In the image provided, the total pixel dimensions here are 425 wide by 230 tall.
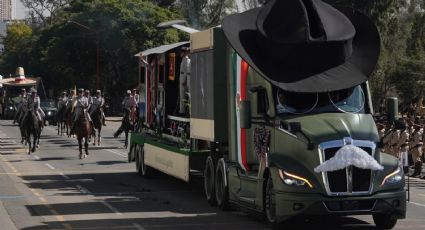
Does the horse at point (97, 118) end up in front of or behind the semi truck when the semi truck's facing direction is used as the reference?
behind

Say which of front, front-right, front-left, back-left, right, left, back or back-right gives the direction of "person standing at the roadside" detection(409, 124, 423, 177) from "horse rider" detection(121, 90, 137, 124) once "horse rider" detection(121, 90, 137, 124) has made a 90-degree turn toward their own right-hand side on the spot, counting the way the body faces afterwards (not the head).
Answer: back-left

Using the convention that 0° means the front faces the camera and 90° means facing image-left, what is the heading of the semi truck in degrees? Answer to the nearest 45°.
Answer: approximately 315°

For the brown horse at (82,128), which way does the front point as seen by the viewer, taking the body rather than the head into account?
toward the camera

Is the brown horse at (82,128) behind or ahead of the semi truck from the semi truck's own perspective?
behind

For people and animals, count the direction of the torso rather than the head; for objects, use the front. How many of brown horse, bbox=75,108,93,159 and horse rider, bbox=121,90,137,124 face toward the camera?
2

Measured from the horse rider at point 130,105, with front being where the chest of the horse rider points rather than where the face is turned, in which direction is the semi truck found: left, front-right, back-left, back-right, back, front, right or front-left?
front
